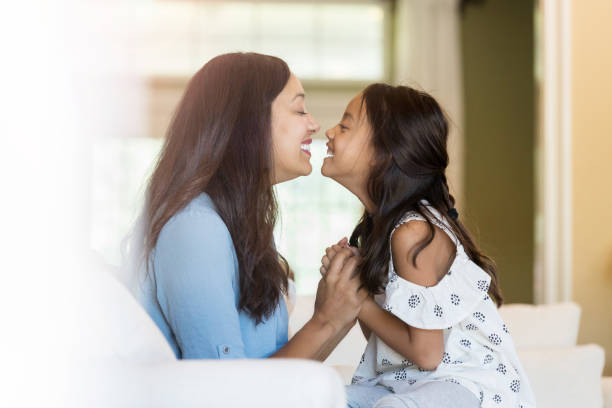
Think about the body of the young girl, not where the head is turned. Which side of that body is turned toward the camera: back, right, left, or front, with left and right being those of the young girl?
left

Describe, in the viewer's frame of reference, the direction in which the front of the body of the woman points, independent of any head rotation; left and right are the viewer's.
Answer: facing to the right of the viewer

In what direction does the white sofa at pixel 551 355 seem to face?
toward the camera

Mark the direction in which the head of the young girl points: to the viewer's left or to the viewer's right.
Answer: to the viewer's left

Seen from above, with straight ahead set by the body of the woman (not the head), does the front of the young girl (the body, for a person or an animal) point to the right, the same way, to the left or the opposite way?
the opposite way

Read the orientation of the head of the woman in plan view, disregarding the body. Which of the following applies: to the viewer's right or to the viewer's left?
to the viewer's right
